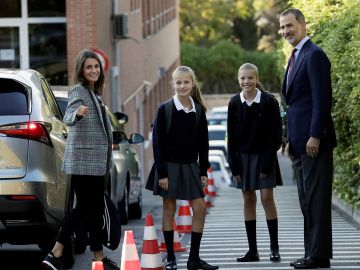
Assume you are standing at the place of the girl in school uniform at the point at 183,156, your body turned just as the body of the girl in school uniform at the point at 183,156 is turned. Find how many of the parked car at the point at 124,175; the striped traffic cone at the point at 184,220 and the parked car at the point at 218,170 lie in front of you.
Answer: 0

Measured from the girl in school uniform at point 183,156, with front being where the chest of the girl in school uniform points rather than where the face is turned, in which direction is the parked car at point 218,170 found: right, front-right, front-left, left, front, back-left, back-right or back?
back

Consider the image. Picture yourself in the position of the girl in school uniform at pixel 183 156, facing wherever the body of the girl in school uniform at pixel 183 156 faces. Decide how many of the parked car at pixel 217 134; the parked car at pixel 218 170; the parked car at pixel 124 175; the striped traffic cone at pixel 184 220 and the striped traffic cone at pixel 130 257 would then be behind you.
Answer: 4

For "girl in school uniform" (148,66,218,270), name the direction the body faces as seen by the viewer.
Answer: toward the camera

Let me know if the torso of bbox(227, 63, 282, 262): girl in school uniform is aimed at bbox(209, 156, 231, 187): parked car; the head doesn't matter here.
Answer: no

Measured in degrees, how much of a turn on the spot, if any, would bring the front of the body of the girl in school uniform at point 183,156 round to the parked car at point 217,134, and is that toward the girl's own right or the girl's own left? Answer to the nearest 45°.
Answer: approximately 180°

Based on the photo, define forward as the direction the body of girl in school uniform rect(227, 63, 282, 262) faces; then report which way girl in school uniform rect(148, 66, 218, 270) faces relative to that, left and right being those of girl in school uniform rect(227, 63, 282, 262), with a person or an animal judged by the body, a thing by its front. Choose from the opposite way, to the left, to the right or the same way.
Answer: the same way

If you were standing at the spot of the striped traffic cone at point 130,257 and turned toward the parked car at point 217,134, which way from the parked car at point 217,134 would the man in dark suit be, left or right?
right

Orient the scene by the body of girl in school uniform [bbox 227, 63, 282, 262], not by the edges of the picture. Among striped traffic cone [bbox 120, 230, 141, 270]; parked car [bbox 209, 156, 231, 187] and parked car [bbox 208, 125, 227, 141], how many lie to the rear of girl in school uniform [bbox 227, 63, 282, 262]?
2

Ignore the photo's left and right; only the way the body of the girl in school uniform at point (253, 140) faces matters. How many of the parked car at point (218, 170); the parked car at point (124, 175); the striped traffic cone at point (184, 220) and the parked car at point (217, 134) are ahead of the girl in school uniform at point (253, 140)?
0

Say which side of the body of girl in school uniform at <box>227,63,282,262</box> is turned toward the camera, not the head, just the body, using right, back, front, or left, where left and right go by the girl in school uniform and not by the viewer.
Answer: front

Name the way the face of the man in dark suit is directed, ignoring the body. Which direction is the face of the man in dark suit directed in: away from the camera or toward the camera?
toward the camera

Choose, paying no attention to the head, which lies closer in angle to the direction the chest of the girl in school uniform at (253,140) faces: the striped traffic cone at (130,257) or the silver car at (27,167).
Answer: the striped traffic cone

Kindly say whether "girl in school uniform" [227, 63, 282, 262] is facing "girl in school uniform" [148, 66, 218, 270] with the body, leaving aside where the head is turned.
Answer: no
